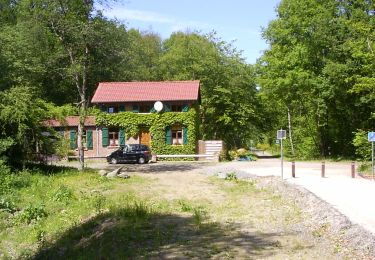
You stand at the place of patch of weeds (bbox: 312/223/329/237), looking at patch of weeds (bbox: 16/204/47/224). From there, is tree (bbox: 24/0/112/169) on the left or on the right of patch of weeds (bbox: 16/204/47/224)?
right

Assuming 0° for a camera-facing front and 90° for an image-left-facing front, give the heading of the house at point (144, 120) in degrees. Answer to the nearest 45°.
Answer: approximately 0°

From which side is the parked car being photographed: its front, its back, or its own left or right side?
left

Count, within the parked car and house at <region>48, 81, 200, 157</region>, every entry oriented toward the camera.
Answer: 1

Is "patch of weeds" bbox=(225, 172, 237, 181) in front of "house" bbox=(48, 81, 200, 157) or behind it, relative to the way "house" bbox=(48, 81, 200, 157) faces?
in front

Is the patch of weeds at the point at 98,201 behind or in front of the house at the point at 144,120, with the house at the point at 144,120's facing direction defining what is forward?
in front

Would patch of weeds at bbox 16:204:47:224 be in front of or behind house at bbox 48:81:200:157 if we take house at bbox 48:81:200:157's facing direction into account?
in front

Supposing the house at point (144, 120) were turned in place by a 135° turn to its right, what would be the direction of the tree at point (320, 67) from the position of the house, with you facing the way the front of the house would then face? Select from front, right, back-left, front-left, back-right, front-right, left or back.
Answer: back-right

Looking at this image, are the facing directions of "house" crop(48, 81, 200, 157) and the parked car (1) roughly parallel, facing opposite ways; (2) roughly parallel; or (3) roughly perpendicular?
roughly perpendicular

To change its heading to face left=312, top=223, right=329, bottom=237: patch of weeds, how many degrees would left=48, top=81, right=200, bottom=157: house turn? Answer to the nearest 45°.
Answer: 0° — it already faces it

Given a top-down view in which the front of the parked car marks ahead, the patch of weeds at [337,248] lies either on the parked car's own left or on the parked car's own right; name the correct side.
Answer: on the parked car's own left

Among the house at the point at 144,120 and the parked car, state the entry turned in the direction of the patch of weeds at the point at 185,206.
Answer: the house

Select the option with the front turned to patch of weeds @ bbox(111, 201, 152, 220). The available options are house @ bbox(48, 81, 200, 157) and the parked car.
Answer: the house
